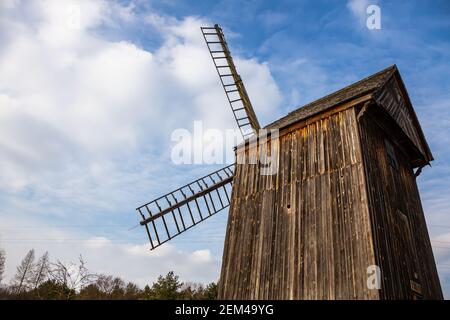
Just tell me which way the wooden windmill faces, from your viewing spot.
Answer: facing away from the viewer and to the left of the viewer
